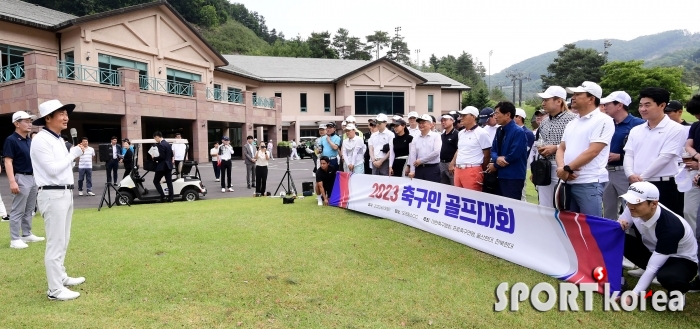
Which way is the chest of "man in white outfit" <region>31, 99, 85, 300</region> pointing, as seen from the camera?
to the viewer's right

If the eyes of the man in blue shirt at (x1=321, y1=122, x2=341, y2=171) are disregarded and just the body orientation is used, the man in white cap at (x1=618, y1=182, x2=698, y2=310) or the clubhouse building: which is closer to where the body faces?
the man in white cap

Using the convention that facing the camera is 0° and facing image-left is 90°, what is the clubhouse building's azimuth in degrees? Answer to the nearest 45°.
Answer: approximately 315°

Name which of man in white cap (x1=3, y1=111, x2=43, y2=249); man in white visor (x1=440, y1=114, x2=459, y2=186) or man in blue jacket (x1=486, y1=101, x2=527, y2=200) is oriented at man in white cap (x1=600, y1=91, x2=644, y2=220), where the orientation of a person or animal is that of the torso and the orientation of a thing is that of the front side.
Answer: man in white cap (x1=3, y1=111, x2=43, y2=249)

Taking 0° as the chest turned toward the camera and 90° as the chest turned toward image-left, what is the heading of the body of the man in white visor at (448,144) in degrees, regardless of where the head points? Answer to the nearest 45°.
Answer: approximately 45°

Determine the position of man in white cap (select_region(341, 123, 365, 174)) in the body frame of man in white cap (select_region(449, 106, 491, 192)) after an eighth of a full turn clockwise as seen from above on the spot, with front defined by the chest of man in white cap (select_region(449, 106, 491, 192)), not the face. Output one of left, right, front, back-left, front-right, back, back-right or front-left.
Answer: front-right

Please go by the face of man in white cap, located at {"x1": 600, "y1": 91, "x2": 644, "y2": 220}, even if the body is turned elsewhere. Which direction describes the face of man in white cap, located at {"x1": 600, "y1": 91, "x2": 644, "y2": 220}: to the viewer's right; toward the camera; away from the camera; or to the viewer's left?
to the viewer's left

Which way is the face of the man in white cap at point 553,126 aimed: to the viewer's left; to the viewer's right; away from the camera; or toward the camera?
to the viewer's left

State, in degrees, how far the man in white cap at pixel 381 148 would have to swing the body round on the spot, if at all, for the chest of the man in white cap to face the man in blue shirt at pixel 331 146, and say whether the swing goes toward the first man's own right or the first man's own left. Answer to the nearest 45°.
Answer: approximately 90° to the first man's own right

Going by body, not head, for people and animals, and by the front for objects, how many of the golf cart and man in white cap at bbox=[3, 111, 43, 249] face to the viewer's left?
1

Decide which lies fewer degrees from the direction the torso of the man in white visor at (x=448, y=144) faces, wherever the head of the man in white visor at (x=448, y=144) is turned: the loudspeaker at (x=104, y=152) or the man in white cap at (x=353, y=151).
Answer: the loudspeaker

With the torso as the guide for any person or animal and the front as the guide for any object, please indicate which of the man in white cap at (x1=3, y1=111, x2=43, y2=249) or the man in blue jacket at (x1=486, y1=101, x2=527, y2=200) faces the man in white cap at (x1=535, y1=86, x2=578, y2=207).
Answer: the man in white cap at (x1=3, y1=111, x2=43, y2=249)

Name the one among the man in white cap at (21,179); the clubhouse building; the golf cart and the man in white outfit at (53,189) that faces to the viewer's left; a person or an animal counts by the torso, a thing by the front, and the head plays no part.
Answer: the golf cart
